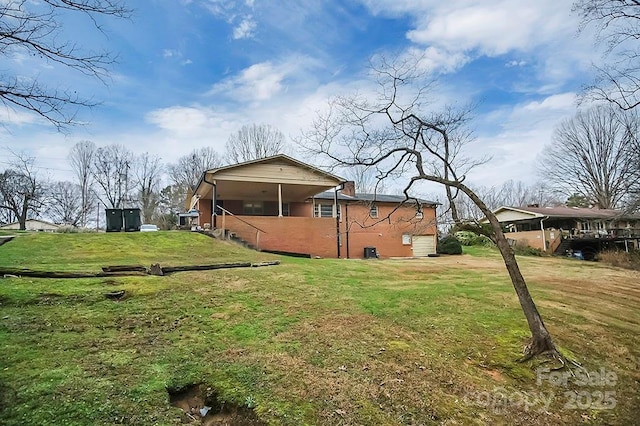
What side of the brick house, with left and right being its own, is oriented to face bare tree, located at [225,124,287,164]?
front

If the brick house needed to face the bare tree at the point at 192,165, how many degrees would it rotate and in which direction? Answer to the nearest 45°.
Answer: approximately 45° to its left

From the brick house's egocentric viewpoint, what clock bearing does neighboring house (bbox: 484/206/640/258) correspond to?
The neighboring house is roughly at 2 o'clock from the brick house.

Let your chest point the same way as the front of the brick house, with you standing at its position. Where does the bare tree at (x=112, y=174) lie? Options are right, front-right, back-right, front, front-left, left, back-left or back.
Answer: front-left

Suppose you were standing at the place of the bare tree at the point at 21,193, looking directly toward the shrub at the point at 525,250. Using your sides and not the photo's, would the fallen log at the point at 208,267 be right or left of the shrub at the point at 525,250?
right

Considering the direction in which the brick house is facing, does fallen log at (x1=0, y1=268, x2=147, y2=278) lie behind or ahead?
behind

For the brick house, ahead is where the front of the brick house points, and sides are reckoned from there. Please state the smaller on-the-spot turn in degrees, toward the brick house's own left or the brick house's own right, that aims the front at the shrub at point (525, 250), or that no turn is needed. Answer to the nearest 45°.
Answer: approximately 45° to the brick house's own right

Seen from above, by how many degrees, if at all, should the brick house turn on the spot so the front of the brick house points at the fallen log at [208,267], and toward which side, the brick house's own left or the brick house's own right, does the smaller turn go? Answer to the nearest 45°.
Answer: approximately 180°

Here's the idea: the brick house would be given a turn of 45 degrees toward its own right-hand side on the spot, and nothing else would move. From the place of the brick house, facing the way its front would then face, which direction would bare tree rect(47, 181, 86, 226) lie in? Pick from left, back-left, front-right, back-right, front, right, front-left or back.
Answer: left

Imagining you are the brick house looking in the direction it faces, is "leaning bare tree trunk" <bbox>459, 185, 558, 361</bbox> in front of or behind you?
behind

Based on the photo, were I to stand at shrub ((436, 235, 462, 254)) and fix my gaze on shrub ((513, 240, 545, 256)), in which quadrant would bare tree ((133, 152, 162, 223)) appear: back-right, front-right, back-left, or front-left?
back-left

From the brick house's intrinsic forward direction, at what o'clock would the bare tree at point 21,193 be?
The bare tree is roughly at 10 o'clock from the brick house.

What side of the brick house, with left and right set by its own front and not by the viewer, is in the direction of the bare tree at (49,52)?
back

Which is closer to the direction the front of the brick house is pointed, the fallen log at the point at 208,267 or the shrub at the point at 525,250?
the fallen log

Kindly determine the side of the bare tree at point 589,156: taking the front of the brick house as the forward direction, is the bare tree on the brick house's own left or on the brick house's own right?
on the brick house's own right

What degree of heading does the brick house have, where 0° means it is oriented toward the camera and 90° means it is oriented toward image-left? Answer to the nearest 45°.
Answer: approximately 180°
